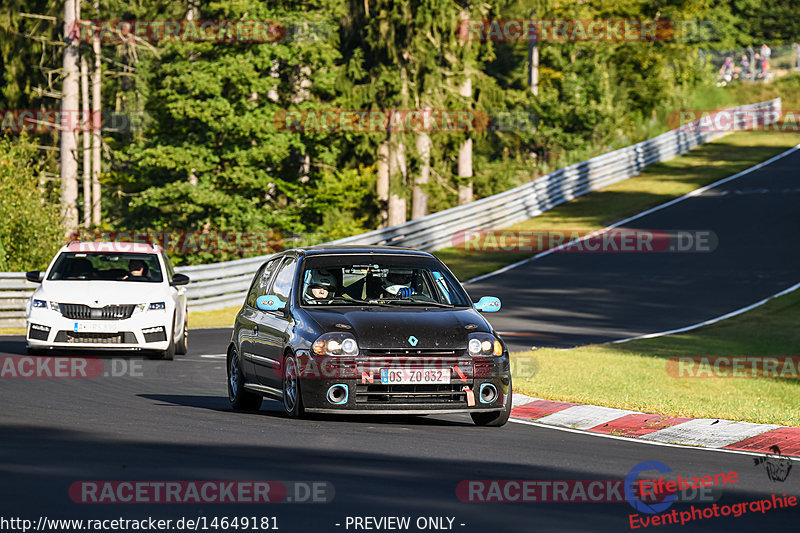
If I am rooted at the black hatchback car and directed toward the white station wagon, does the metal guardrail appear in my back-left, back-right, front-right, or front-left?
front-right

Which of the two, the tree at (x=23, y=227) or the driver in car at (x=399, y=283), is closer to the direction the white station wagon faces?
the driver in car

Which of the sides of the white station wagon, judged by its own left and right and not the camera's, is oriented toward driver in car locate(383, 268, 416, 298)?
front

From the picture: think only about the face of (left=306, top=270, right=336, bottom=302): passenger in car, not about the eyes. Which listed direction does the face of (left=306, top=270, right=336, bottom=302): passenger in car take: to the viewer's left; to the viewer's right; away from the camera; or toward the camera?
toward the camera

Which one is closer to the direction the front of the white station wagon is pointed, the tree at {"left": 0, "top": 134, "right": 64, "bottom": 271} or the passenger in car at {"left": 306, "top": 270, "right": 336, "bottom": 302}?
the passenger in car

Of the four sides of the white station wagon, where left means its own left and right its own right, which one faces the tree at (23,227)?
back

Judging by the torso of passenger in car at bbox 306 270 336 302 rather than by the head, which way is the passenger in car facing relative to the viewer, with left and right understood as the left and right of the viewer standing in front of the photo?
facing the viewer

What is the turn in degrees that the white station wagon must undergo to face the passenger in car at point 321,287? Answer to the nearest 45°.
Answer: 0° — it already faces them

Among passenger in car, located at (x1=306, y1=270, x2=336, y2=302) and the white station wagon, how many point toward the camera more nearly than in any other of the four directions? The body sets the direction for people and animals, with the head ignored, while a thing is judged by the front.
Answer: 2

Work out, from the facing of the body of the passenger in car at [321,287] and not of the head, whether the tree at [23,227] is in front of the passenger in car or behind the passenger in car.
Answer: behind

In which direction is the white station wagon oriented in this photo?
toward the camera

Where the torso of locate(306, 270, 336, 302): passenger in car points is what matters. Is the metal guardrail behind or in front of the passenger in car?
behind

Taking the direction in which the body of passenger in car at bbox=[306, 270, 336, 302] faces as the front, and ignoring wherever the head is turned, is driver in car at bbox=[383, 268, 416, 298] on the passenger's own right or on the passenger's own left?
on the passenger's own left

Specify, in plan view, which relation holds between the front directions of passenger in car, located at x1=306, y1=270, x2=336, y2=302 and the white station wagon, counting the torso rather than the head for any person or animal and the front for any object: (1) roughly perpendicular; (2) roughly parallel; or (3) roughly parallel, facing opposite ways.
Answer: roughly parallel
